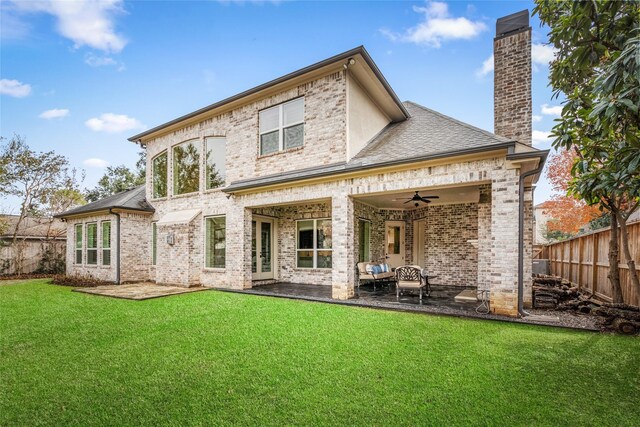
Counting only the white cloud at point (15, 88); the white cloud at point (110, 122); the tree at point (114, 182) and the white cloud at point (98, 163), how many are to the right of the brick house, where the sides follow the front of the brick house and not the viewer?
0

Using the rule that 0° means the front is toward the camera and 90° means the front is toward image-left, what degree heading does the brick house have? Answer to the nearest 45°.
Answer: approximately 225°

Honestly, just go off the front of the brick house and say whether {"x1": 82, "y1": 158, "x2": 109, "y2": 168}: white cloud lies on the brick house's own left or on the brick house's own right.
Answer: on the brick house's own left

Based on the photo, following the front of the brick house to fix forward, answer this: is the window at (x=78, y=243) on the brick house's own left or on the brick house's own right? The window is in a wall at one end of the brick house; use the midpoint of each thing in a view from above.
on the brick house's own left

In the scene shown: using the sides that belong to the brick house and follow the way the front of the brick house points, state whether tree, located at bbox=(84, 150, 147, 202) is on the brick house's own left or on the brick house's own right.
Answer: on the brick house's own left

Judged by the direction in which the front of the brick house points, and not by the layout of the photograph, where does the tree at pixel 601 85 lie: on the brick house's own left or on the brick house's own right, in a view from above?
on the brick house's own right

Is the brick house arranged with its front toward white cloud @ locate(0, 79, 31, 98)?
no
